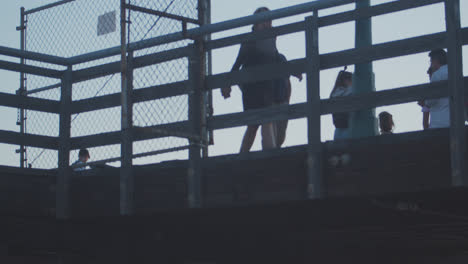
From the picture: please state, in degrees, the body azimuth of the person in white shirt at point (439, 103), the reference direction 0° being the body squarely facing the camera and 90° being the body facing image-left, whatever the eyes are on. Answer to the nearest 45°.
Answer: approximately 90°

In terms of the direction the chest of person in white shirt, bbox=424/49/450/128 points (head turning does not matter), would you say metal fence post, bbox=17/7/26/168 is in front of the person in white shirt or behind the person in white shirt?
in front

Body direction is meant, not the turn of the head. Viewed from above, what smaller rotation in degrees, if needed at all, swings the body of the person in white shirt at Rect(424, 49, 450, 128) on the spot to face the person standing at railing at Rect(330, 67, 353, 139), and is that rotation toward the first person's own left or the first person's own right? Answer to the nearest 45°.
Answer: approximately 45° to the first person's own right

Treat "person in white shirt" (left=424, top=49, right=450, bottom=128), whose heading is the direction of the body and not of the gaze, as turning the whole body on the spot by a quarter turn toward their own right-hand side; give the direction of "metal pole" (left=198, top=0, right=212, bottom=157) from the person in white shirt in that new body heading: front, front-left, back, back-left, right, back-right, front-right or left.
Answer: left

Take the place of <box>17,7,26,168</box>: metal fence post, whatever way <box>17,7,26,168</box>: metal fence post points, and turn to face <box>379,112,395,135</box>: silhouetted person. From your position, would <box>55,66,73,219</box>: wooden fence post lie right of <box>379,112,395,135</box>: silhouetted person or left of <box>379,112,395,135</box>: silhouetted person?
right

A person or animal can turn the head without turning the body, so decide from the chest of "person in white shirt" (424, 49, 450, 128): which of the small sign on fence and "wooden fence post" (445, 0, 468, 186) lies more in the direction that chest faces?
the small sign on fence

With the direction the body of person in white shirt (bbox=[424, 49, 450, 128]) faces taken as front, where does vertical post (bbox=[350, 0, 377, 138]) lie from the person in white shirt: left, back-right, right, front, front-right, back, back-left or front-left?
front-right

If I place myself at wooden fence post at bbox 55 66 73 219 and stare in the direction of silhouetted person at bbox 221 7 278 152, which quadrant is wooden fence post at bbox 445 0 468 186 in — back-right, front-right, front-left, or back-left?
front-right

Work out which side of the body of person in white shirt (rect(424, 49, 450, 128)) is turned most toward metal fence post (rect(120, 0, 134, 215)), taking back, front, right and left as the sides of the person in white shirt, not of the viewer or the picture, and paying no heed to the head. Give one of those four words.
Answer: front

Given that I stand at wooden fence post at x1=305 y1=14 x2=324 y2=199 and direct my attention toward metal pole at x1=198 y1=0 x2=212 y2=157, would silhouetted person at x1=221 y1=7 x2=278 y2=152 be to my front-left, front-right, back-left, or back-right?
front-right

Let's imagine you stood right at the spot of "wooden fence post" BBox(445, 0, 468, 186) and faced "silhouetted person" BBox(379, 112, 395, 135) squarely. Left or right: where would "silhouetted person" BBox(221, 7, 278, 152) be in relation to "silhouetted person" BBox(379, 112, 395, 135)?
left

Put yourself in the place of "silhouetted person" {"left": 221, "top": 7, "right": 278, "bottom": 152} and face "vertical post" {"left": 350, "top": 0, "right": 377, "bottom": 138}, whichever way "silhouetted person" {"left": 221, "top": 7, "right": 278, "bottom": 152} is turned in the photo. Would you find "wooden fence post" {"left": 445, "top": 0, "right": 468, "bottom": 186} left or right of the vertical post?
right

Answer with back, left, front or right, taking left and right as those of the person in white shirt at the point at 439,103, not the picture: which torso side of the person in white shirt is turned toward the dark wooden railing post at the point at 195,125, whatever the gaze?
front

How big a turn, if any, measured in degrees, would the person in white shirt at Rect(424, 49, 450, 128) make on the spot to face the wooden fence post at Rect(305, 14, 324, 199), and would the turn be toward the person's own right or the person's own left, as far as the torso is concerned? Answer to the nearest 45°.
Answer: approximately 45° to the person's own left
